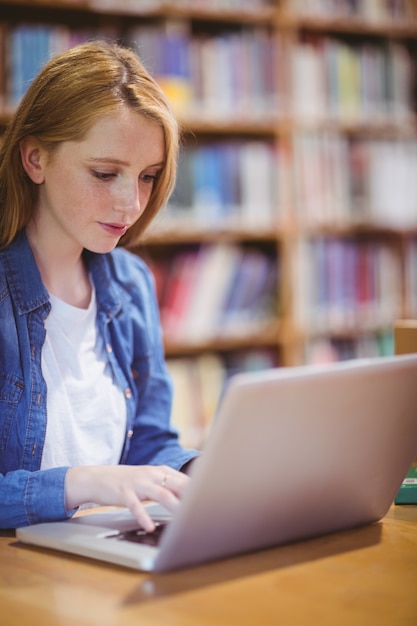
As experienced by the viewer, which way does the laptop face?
facing away from the viewer and to the left of the viewer

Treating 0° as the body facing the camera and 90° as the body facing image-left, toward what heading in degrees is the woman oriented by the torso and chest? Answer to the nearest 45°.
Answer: approximately 315°

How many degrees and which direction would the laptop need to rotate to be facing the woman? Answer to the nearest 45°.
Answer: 0° — it already faces them

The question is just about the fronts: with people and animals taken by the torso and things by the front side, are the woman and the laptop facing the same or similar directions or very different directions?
very different directions
